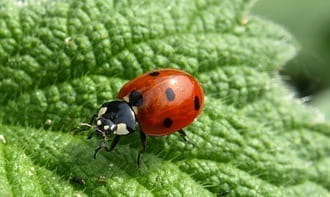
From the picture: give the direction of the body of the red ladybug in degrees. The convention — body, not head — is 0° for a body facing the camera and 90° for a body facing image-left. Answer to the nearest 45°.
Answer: approximately 45°
